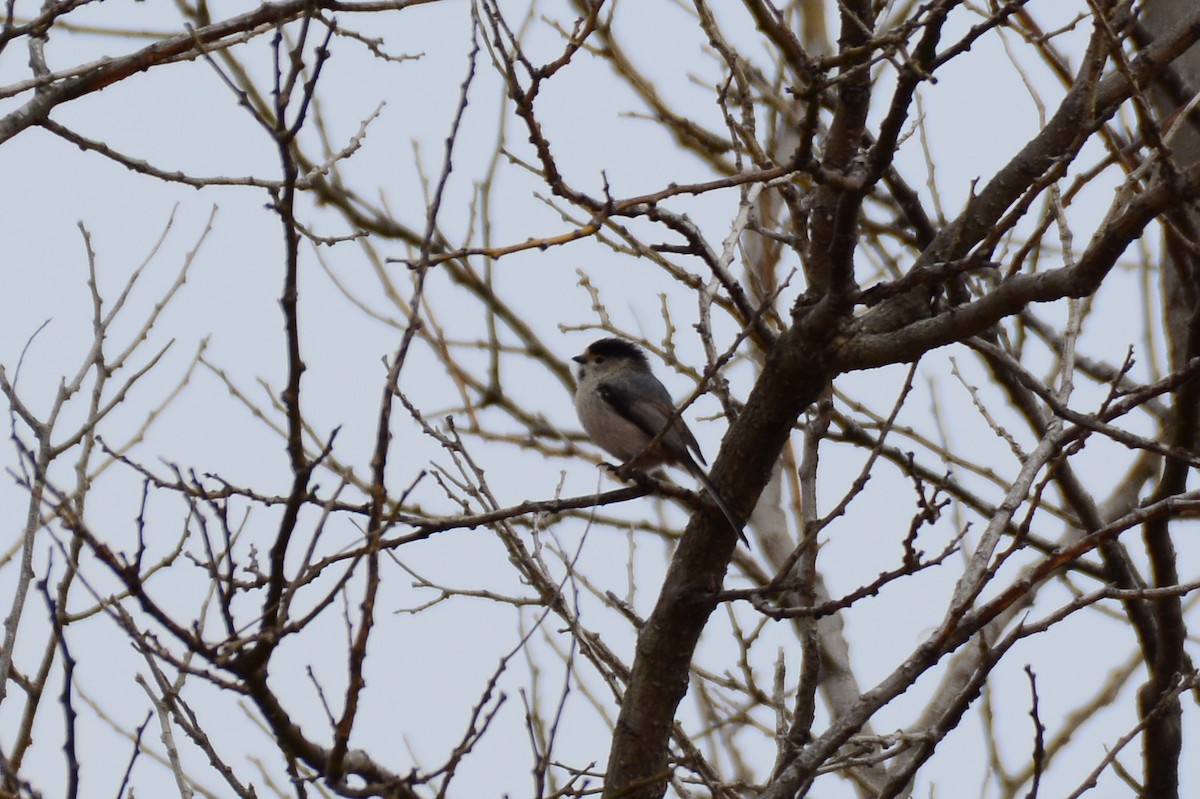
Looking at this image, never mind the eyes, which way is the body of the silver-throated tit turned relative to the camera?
to the viewer's left
